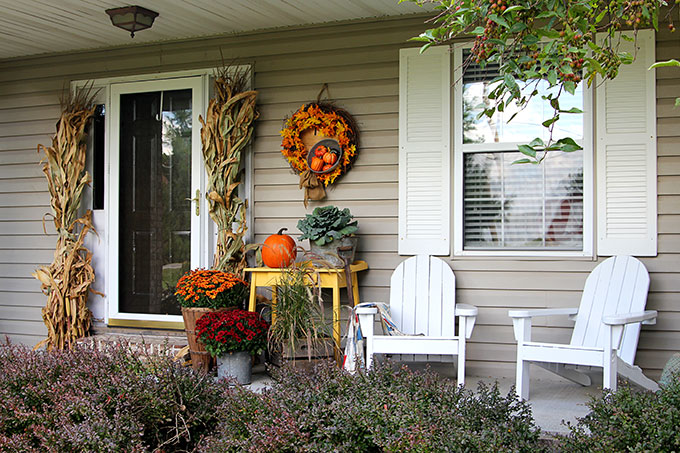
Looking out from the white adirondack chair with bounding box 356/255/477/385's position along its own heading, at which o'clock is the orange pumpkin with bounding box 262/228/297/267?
The orange pumpkin is roughly at 3 o'clock from the white adirondack chair.

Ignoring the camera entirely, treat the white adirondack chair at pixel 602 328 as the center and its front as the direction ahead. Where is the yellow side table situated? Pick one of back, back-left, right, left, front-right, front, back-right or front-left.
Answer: front-right

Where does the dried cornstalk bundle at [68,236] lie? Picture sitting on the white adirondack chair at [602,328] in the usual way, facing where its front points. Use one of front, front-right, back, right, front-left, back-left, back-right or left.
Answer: front-right

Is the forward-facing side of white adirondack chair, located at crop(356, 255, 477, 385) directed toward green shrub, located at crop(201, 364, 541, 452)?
yes

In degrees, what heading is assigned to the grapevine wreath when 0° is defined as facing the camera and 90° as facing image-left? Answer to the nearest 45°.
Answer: approximately 0°

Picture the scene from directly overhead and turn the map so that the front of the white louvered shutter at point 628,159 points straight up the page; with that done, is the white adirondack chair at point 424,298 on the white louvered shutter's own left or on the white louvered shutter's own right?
on the white louvered shutter's own right

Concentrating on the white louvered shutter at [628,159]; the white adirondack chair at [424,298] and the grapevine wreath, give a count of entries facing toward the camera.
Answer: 3

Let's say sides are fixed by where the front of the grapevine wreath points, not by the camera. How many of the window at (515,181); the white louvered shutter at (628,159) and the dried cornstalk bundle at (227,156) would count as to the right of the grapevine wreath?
1

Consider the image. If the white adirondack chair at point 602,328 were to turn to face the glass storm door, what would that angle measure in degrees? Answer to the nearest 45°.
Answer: approximately 45° to its right

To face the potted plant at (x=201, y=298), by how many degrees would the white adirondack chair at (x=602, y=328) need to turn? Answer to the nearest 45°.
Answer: approximately 45° to its right

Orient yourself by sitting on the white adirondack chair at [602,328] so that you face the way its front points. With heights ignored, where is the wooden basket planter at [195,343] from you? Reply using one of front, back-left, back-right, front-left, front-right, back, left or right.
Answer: front-right

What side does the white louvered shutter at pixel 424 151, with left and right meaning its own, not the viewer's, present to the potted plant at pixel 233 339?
right

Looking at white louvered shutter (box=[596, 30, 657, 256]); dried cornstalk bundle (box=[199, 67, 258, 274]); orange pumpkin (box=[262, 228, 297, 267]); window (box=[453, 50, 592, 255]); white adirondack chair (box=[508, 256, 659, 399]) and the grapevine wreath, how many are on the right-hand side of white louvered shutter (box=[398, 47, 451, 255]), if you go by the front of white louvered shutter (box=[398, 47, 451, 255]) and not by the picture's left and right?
3
